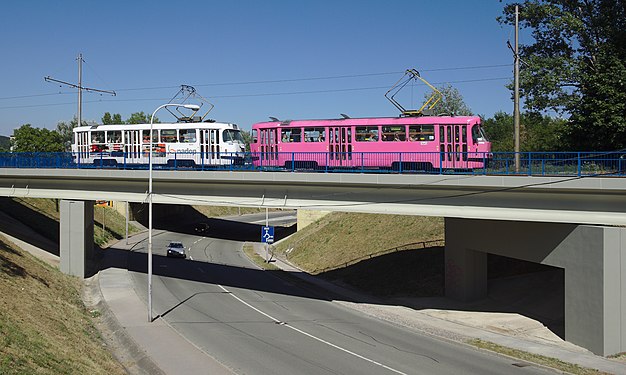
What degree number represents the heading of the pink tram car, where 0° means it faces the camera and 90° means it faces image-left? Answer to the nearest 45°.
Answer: approximately 270°

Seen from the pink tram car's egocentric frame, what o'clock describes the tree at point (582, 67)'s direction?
The tree is roughly at 11 o'clock from the pink tram car.

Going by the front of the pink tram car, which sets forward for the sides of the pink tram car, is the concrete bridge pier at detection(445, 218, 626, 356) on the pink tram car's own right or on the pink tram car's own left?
on the pink tram car's own right

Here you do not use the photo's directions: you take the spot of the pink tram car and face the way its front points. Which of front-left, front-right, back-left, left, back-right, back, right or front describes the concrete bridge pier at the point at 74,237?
back
